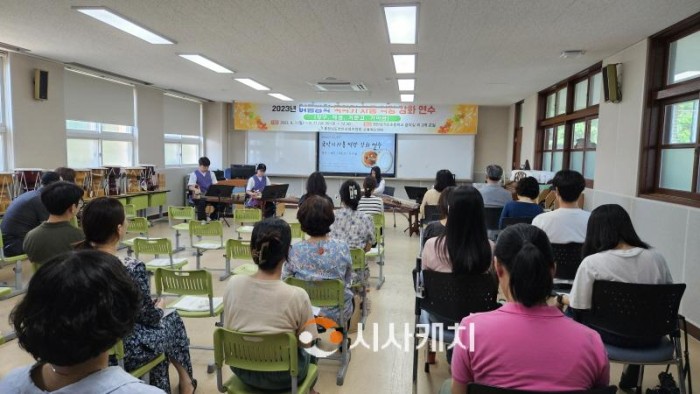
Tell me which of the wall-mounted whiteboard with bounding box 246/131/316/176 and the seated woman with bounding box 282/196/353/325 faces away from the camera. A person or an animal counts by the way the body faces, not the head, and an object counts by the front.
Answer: the seated woman

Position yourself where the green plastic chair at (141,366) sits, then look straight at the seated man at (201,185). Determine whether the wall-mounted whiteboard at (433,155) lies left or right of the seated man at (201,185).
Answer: right

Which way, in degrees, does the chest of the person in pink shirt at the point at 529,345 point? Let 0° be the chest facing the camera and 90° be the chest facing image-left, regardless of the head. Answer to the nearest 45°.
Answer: approximately 180°

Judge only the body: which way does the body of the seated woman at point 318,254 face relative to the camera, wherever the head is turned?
away from the camera

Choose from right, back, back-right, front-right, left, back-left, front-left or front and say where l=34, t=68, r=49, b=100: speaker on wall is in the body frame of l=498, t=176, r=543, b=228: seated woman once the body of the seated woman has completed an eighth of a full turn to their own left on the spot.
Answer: front-left

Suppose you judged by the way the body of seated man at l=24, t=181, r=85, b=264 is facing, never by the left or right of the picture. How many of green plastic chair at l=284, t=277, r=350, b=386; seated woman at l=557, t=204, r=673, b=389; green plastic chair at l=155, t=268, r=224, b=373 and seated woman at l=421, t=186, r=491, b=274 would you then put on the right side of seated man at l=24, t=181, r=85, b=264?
4

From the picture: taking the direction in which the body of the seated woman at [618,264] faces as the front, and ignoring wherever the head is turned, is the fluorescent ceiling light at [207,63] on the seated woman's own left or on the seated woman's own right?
on the seated woman's own left

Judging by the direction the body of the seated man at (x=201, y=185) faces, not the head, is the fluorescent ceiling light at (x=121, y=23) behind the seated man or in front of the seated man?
in front

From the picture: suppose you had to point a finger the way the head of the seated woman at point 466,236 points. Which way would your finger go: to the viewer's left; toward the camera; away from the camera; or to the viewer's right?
away from the camera

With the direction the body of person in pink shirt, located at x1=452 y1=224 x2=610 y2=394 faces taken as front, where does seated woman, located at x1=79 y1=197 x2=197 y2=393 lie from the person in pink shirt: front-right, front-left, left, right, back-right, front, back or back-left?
left

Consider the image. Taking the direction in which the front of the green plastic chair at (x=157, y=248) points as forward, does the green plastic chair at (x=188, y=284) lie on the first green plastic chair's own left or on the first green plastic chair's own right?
on the first green plastic chair's own right

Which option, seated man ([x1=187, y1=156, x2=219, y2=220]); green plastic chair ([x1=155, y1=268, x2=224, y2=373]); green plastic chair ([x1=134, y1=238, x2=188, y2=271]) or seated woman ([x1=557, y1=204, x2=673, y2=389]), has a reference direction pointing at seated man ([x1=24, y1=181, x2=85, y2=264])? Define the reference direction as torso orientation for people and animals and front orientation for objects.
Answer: seated man ([x1=187, y1=156, x2=219, y2=220])

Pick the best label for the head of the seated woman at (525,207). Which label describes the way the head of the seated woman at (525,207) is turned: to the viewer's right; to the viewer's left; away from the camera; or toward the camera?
away from the camera

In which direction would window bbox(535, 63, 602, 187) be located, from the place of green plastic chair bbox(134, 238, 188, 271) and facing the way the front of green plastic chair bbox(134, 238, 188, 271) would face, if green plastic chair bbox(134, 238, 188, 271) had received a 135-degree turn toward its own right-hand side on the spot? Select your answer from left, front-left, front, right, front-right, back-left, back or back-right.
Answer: left

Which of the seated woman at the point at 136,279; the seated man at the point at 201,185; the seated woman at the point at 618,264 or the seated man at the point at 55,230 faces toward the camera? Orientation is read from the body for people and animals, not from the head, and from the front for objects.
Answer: the seated man at the point at 201,185

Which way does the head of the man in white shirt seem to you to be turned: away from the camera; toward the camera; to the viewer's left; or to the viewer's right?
away from the camera

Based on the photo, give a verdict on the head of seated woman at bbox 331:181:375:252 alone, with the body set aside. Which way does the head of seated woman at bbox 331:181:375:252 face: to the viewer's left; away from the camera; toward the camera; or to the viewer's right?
away from the camera

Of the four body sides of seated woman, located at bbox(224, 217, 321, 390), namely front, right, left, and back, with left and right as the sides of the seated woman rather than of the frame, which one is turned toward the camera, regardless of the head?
back
